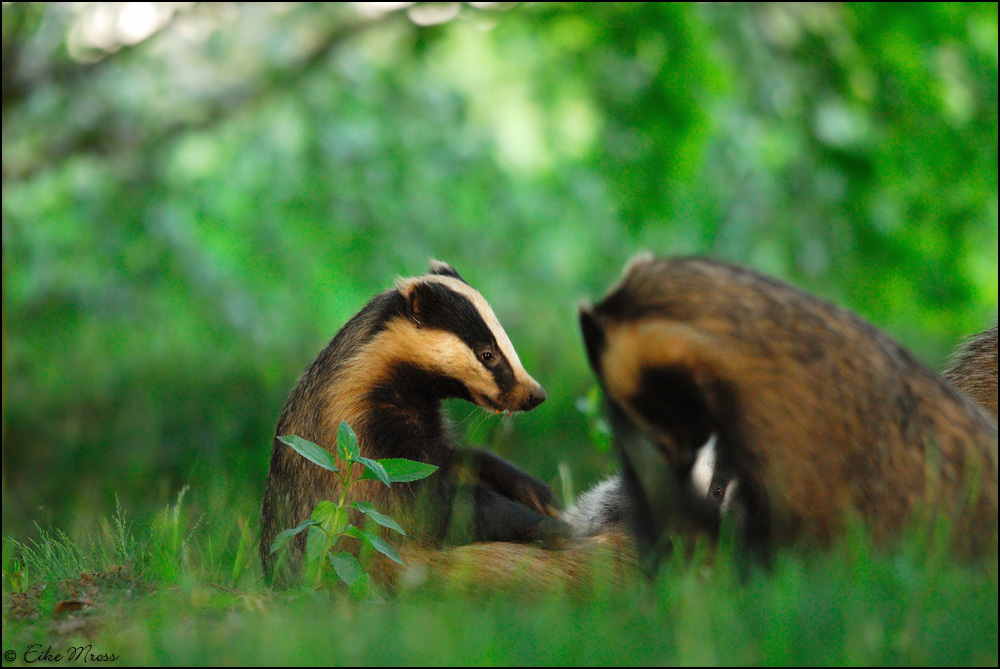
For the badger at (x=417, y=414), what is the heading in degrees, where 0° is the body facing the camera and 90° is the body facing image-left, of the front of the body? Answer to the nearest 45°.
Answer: approximately 270°

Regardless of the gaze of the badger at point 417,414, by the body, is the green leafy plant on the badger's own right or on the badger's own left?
on the badger's own right

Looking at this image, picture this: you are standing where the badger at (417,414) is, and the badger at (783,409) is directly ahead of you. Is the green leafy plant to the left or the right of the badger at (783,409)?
right

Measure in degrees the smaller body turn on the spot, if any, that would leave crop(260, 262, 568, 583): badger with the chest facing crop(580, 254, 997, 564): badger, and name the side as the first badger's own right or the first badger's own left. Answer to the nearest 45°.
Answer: approximately 45° to the first badger's own right

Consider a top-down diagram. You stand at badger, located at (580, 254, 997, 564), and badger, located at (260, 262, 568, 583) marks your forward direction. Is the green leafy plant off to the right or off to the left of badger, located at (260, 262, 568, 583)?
left

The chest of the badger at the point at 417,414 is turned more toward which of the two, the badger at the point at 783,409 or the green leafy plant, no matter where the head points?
the badger
